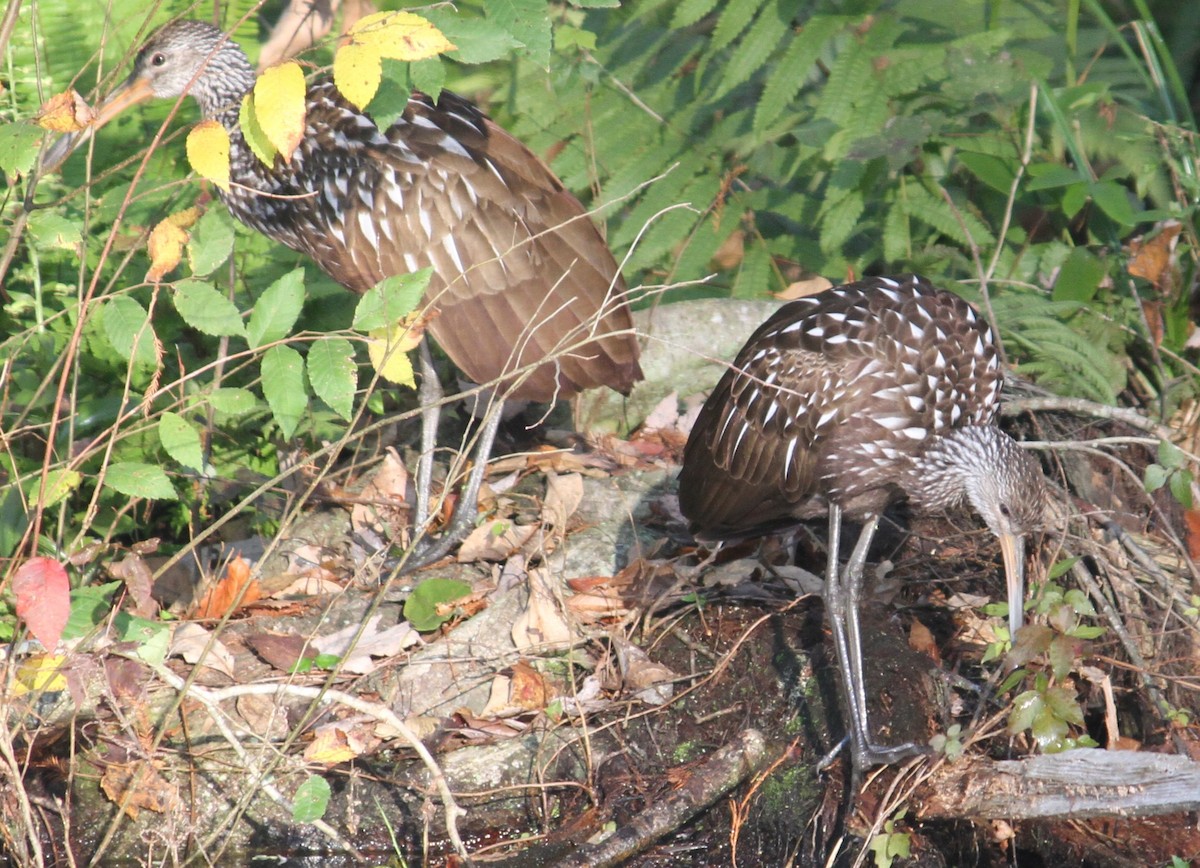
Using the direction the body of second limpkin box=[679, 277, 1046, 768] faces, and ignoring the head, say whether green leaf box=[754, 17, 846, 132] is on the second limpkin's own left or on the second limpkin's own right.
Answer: on the second limpkin's own left

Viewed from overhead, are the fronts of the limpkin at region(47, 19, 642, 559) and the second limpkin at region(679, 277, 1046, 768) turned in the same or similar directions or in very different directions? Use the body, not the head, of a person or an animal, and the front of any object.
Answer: very different directions

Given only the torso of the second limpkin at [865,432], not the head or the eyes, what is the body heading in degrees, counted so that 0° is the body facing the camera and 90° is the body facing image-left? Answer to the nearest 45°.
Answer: approximately 270°

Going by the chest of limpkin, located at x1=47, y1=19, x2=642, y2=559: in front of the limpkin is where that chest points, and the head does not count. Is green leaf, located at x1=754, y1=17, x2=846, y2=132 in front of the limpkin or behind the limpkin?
behind

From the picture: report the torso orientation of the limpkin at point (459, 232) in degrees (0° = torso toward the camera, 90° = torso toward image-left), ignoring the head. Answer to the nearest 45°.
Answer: approximately 90°

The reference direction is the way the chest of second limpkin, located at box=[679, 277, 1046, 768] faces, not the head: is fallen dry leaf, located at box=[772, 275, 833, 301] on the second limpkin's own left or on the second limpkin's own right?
on the second limpkin's own left

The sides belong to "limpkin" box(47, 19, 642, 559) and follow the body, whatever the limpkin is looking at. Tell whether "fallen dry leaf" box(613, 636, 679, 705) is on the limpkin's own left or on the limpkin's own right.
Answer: on the limpkin's own left

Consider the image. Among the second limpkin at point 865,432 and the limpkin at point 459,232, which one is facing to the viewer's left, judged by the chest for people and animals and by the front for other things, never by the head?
the limpkin

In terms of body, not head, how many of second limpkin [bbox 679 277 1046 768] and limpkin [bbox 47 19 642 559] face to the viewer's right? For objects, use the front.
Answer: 1

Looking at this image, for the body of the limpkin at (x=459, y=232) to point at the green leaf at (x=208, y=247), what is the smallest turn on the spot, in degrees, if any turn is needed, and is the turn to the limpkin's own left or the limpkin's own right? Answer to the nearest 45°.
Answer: approximately 45° to the limpkin's own left

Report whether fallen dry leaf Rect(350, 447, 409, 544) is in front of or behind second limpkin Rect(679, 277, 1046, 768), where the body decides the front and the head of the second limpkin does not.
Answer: behind

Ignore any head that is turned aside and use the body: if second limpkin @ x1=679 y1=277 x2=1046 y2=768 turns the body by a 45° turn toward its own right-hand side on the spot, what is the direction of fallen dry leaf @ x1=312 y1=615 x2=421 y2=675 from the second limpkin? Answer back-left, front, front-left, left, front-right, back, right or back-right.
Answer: back-right
